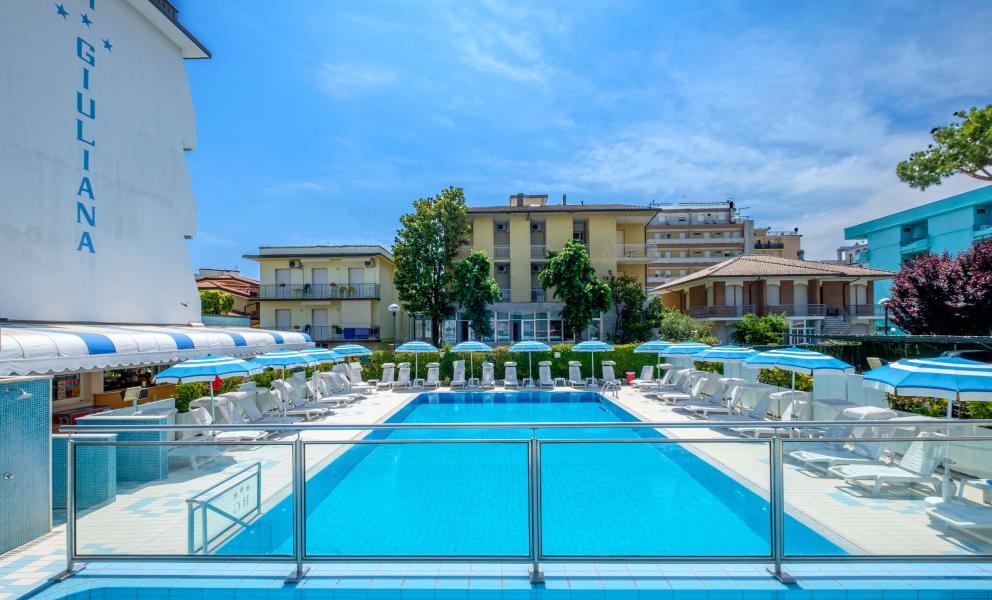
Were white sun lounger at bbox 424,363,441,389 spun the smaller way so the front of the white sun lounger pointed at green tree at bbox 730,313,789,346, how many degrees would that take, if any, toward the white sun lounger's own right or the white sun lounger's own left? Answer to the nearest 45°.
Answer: approximately 90° to the white sun lounger's own left

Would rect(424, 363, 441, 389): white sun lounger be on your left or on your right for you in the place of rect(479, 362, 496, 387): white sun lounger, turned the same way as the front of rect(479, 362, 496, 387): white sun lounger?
on your right

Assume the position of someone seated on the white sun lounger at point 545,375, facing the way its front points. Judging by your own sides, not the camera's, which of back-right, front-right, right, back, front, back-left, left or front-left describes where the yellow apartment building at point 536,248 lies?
back

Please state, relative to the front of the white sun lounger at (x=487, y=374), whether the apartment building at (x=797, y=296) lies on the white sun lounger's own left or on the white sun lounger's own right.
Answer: on the white sun lounger's own left

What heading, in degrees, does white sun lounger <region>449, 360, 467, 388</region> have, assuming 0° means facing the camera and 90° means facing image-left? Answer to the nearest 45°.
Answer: approximately 0°

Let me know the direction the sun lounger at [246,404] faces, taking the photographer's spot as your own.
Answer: facing to the right of the viewer

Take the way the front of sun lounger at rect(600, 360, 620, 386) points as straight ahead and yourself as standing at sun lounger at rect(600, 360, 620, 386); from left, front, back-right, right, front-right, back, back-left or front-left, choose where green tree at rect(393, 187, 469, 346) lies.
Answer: back-right
